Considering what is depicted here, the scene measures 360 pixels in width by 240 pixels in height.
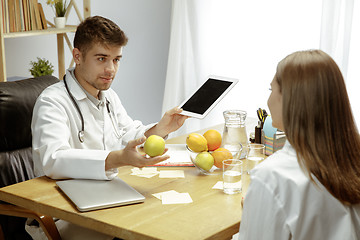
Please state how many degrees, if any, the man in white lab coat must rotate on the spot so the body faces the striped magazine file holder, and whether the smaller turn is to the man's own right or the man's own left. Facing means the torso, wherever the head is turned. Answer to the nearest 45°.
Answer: approximately 45° to the man's own left

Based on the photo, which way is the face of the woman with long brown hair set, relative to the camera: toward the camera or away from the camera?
away from the camera

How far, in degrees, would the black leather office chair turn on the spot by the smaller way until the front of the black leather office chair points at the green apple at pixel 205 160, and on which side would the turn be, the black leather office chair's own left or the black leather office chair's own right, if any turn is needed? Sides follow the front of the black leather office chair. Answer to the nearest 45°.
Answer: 0° — it already faces it

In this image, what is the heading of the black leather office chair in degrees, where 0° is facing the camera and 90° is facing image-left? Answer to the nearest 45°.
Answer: approximately 315°

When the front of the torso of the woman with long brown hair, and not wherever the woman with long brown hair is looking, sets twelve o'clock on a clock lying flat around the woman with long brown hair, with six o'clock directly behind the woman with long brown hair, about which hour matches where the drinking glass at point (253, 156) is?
The drinking glass is roughly at 1 o'clock from the woman with long brown hair.

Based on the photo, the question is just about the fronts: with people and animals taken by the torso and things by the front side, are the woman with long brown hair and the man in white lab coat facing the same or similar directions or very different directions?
very different directions

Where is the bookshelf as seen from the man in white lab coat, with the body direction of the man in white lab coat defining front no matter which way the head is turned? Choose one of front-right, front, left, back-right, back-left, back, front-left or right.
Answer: back-left

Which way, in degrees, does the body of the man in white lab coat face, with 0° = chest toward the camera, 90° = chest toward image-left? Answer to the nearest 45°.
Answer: approximately 315°

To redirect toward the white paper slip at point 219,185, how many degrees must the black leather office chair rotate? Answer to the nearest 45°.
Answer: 0° — it already faces it

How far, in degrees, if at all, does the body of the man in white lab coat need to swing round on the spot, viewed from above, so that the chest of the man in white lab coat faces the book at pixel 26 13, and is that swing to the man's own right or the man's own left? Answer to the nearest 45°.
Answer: approximately 135° to the man's own left

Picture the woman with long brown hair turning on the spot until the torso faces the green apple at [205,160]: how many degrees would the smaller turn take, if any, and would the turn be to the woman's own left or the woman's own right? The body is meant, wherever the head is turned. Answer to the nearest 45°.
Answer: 0° — they already face it

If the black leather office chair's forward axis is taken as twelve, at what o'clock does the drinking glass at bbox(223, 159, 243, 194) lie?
The drinking glass is roughly at 12 o'clock from the black leather office chair.
